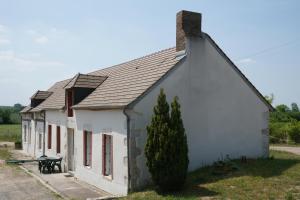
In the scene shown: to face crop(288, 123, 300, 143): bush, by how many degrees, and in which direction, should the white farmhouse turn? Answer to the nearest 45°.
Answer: approximately 180°

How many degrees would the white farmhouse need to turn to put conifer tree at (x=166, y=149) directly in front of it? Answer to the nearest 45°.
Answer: approximately 45° to its left

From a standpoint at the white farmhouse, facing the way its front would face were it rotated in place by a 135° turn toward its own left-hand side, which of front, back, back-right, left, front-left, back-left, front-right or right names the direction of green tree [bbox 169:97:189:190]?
right

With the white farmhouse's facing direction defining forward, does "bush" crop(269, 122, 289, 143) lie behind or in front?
behind

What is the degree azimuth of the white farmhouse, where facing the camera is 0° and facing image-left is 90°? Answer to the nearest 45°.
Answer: approximately 45°

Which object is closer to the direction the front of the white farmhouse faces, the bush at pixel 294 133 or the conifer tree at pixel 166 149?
the conifer tree
